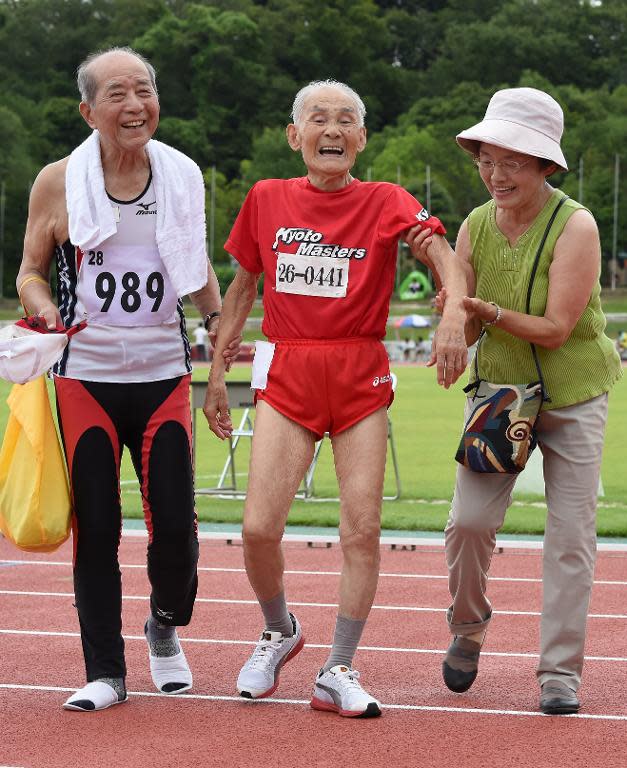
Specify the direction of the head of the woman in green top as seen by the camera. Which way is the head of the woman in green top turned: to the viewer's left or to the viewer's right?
to the viewer's left

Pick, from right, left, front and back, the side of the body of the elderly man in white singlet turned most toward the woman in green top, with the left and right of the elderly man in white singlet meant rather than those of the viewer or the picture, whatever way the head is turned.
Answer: left

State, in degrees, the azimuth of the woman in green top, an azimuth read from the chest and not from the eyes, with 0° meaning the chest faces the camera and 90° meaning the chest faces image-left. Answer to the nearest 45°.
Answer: approximately 45°

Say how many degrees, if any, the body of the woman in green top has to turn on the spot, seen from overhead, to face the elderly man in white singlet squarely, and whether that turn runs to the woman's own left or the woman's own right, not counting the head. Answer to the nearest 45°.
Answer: approximately 45° to the woman's own right

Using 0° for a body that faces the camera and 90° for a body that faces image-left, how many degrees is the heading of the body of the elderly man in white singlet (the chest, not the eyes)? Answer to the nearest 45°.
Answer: approximately 0°
